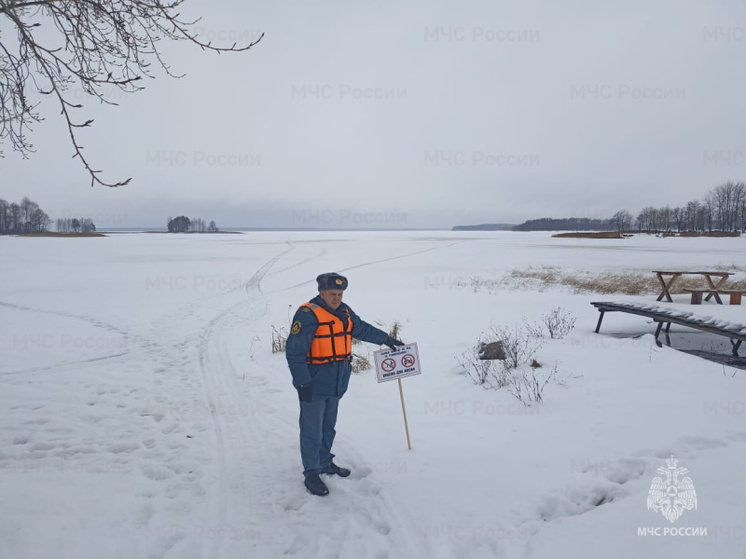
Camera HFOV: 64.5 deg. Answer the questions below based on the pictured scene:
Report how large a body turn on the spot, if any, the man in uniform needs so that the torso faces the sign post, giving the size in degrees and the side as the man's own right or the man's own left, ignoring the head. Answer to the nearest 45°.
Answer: approximately 90° to the man's own left

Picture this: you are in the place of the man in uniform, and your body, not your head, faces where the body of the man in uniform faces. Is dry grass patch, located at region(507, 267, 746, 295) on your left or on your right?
on your left

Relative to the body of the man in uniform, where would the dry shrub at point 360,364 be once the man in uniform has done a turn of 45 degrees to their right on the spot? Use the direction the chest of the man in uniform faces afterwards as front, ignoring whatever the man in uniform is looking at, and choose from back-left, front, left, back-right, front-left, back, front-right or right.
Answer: back

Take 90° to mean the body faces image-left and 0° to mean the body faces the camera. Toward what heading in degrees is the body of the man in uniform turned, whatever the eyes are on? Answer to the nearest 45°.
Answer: approximately 315°
